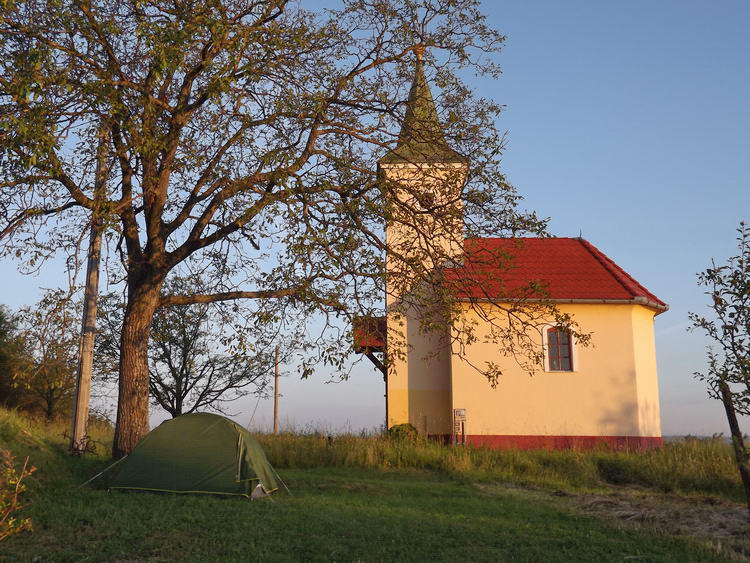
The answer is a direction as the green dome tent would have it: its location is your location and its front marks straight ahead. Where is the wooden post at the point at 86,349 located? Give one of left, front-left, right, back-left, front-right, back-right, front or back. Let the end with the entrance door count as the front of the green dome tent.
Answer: back-left

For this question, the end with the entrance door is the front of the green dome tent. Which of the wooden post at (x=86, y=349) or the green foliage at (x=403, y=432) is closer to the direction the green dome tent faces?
the green foliage

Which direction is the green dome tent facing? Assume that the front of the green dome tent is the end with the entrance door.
to the viewer's right

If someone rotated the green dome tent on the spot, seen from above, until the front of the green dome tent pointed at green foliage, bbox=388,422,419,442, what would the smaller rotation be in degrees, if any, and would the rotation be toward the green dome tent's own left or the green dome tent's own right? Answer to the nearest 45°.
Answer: approximately 45° to the green dome tent's own left
